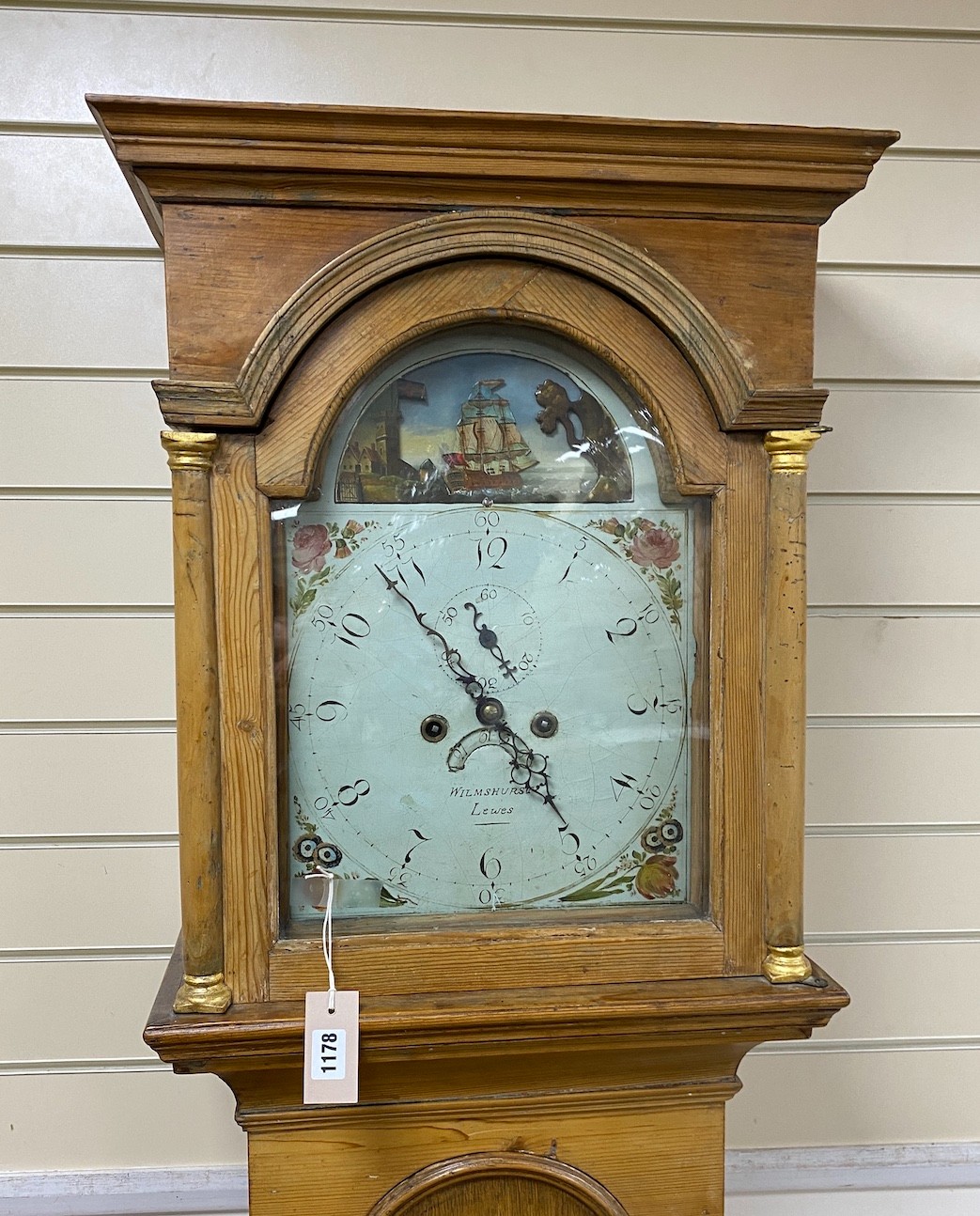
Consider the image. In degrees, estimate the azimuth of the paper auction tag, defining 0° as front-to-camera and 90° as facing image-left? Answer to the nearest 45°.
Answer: approximately 0°

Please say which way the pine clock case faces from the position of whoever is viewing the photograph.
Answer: facing the viewer
